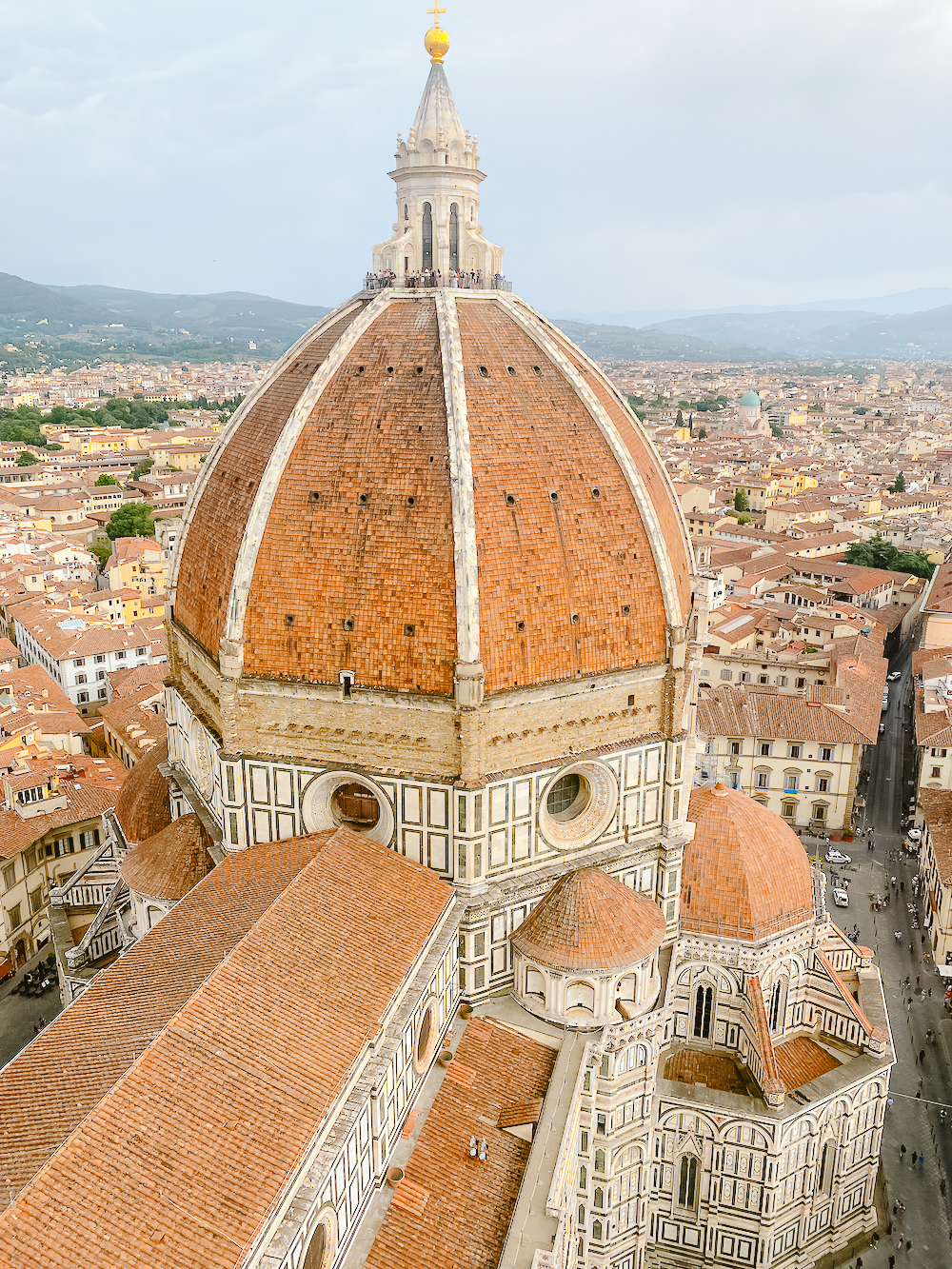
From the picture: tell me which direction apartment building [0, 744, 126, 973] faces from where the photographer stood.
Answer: facing the viewer and to the right of the viewer

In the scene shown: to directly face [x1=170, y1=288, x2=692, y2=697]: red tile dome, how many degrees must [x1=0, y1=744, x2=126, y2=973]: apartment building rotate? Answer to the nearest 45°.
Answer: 0° — it already faces it
